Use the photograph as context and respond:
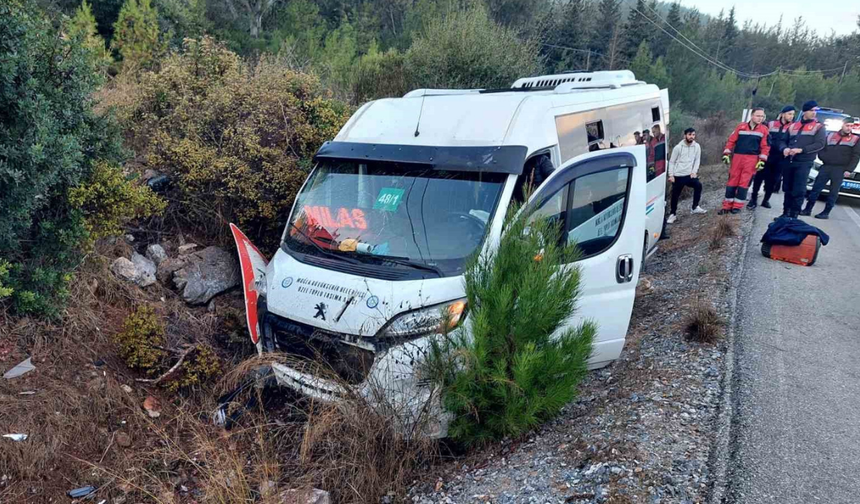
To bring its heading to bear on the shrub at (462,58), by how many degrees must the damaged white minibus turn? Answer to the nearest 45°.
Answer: approximately 135° to its right

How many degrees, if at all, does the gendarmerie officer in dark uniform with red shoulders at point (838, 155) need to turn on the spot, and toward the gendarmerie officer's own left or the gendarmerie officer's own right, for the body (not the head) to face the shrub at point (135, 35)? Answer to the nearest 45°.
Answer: approximately 45° to the gendarmerie officer's own right

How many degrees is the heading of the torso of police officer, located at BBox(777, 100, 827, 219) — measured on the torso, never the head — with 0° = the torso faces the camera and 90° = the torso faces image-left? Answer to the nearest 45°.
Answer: approximately 45°

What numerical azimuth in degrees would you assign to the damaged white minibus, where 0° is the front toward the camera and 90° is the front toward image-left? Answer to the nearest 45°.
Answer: approximately 45°

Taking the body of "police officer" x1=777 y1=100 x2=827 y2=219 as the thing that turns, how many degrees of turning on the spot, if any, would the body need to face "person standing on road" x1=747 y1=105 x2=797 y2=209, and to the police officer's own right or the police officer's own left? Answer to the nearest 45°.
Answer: approximately 135° to the police officer's own right
